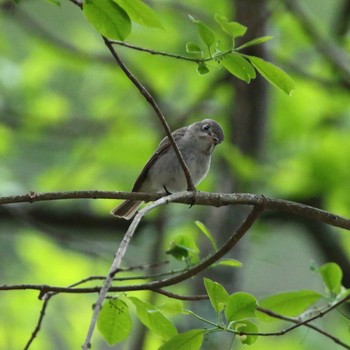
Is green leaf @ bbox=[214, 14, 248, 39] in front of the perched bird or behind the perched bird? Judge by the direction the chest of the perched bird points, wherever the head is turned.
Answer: in front

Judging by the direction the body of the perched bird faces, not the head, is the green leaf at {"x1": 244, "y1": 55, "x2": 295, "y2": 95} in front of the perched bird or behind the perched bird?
in front

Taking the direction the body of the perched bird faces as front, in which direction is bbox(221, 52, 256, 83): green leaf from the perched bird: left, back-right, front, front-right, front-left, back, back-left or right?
front-left
